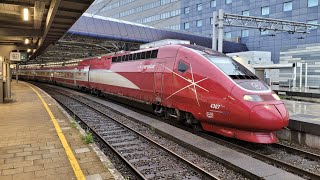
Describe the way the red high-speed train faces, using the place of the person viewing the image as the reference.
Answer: facing the viewer and to the right of the viewer

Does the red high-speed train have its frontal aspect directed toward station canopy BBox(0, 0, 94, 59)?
no

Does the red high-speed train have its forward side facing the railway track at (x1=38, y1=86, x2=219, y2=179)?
no

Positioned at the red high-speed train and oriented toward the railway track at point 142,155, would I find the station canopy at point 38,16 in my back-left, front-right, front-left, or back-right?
front-right
